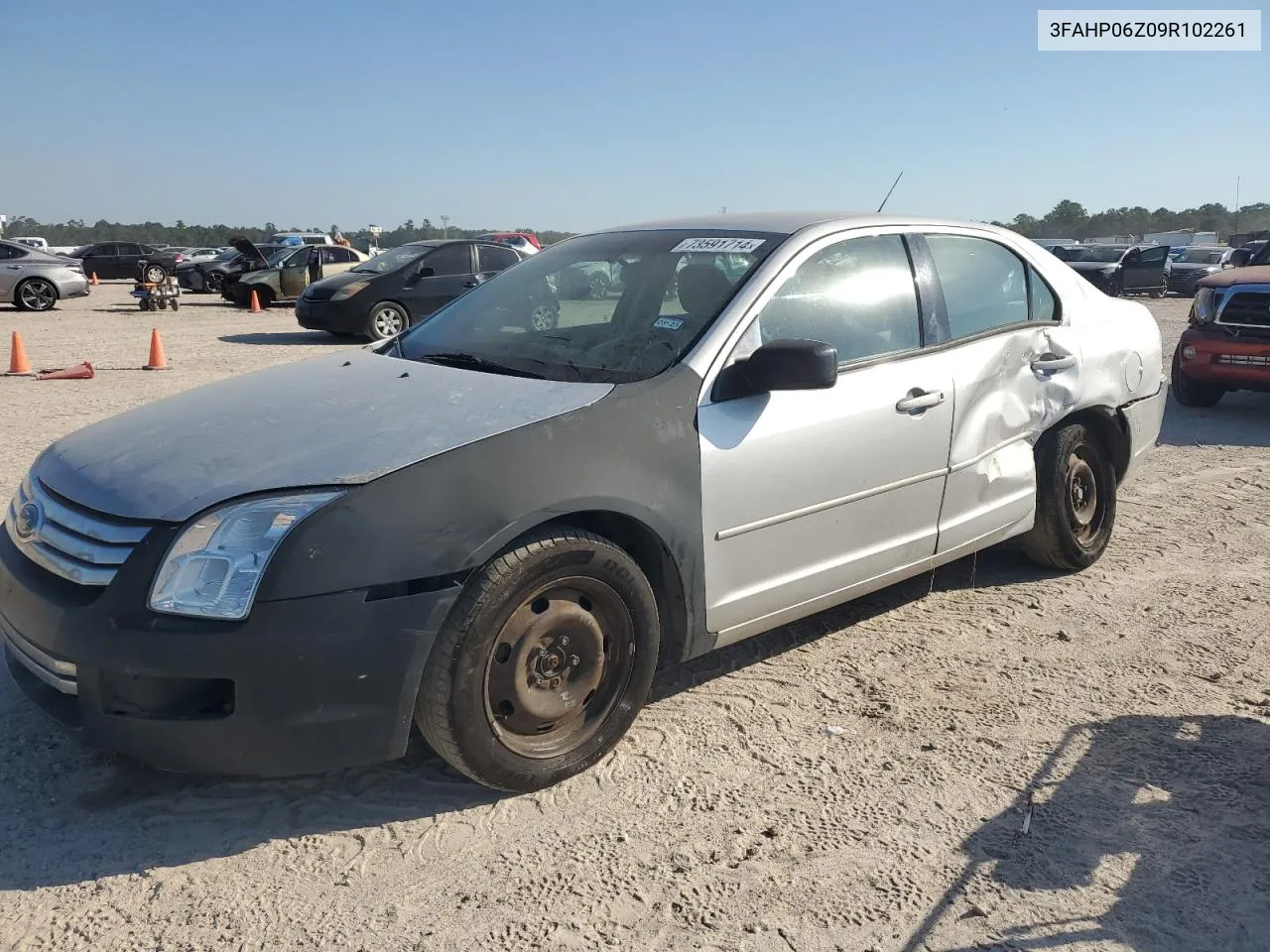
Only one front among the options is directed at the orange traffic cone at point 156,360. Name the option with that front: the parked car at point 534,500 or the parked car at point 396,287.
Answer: the parked car at point 396,287

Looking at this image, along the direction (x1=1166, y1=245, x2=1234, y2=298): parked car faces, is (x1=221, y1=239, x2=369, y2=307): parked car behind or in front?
in front

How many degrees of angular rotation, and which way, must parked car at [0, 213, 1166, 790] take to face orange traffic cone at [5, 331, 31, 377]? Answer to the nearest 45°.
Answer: approximately 90° to its right

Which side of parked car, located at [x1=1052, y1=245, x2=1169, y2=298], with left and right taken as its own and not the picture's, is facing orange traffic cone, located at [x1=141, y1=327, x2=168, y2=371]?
front

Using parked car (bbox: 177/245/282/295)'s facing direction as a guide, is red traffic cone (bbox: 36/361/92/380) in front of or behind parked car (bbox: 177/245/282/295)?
in front

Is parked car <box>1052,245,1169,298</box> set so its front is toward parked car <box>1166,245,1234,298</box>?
no

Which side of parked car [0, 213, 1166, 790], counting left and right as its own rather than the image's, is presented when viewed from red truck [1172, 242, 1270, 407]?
back

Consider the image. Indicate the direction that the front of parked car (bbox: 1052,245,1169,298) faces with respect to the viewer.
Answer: facing the viewer and to the left of the viewer

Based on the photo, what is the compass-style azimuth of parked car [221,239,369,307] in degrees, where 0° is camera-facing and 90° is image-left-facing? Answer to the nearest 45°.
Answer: approximately 45°

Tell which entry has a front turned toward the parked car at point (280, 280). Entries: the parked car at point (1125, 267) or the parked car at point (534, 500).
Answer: the parked car at point (1125, 267)

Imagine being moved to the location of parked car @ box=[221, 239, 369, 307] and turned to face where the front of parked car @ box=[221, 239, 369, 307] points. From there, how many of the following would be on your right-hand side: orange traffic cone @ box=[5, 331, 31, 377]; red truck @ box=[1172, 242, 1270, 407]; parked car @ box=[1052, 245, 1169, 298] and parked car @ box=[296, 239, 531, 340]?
0

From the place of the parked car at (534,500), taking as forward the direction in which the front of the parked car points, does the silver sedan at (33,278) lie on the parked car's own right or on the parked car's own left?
on the parked car's own right

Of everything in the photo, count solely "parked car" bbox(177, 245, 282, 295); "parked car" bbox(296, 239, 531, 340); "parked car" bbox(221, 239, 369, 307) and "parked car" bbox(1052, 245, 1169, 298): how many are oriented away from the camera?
0

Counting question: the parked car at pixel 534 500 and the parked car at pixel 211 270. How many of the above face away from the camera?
0
